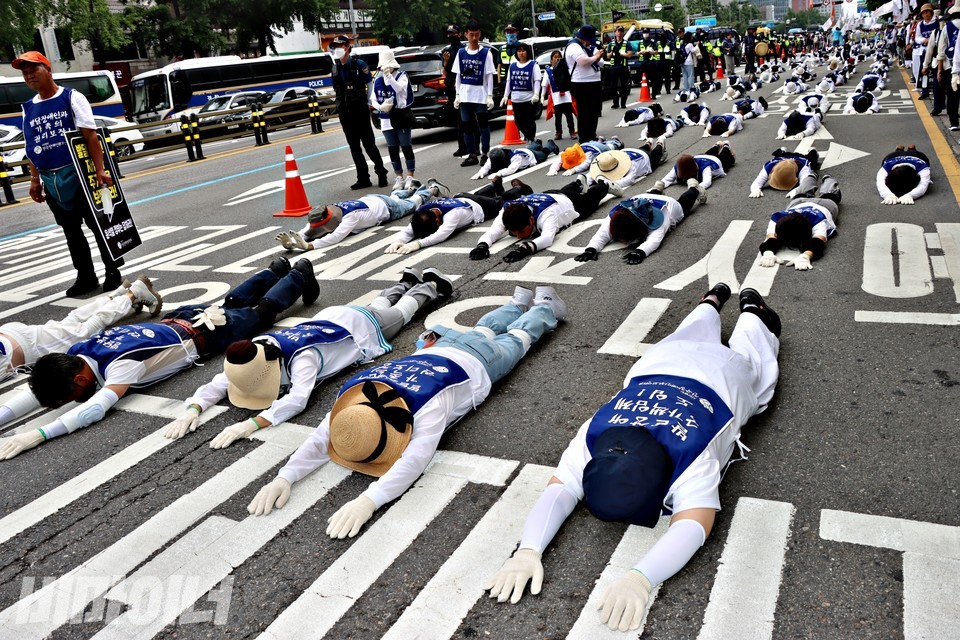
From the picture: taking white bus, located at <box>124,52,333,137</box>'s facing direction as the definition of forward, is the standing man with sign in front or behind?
in front

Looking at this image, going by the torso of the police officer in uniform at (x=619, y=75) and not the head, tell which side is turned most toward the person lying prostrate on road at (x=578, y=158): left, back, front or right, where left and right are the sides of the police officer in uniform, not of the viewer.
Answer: front

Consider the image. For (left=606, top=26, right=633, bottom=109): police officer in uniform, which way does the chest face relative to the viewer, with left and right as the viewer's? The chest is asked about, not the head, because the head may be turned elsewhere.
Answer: facing the viewer

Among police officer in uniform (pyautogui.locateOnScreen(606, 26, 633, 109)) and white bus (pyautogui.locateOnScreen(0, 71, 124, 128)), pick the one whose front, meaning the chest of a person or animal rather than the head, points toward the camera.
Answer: the police officer in uniform

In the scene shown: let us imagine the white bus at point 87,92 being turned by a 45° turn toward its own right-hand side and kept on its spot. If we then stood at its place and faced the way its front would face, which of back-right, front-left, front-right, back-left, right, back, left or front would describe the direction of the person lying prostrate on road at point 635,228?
back-left

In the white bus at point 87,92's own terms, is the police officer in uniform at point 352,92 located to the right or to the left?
on its left

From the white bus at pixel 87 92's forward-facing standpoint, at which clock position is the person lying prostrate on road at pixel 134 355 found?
The person lying prostrate on road is roughly at 9 o'clock from the white bus.

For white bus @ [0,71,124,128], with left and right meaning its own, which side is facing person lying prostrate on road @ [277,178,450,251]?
left

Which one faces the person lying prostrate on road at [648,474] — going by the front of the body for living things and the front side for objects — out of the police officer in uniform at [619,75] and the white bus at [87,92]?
the police officer in uniform

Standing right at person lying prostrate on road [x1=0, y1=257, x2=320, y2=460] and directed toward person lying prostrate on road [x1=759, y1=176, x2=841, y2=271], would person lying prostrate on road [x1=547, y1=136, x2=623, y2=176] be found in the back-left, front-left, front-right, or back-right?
front-left

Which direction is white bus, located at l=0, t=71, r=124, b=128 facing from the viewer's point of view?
to the viewer's left

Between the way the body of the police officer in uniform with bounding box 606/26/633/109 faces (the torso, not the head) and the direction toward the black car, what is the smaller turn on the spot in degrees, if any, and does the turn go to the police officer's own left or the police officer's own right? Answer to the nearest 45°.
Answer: approximately 45° to the police officer's own right

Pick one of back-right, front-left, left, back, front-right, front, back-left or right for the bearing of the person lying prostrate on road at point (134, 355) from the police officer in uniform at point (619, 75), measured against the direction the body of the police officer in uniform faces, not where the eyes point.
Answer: front

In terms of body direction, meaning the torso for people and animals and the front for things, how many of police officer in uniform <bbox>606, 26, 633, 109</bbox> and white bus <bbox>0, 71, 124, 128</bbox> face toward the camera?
1

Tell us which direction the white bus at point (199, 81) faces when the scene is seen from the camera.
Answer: facing the viewer and to the left of the viewer

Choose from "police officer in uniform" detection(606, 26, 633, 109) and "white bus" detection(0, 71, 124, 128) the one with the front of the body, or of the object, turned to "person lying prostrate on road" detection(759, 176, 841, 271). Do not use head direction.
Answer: the police officer in uniform
